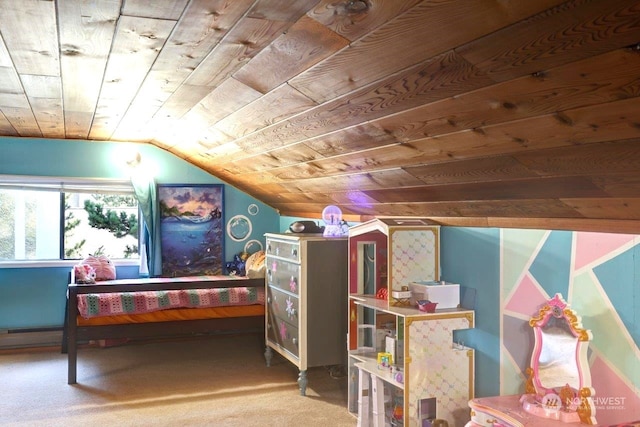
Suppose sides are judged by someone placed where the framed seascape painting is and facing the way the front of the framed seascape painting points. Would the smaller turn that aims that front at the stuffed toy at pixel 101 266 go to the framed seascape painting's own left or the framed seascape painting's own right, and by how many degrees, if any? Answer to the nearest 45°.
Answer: approximately 90° to the framed seascape painting's own right

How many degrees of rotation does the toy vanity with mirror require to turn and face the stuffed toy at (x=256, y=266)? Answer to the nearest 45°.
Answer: approximately 90° to its right

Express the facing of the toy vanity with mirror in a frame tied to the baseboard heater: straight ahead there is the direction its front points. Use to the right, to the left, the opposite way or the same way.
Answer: to the right

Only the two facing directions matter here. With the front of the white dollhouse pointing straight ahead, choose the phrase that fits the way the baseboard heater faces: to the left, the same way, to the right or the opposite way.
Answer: to the left

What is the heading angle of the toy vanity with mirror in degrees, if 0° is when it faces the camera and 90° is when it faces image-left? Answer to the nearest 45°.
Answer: approximately 45°

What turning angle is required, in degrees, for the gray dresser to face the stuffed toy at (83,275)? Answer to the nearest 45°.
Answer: approximately 45° to its right

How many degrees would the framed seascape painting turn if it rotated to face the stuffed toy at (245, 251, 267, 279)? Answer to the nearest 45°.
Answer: approximately 45° to its left

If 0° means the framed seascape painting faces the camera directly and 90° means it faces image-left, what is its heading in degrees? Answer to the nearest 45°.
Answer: approximately 0°
